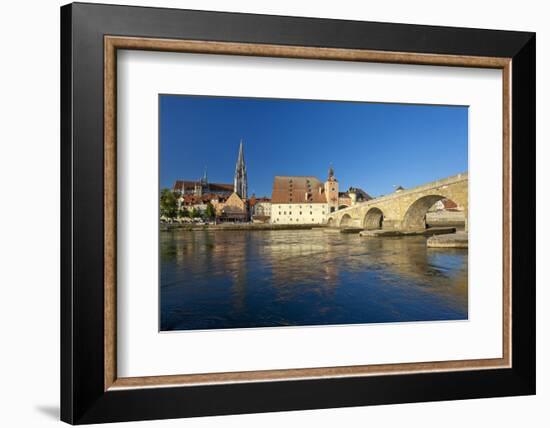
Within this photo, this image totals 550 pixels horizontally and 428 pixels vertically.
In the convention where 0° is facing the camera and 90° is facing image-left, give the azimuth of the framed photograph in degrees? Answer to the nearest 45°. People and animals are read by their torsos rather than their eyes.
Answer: approximately 315°
